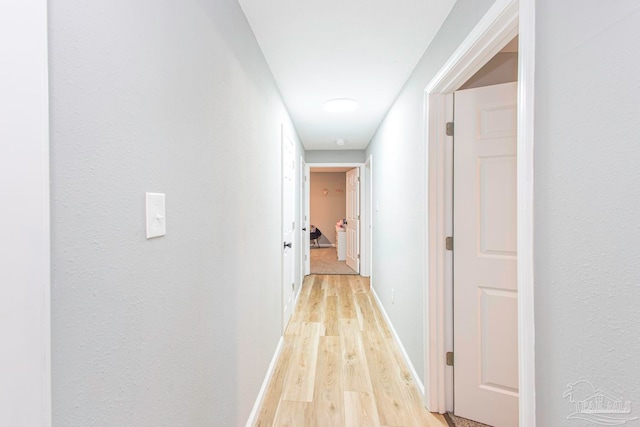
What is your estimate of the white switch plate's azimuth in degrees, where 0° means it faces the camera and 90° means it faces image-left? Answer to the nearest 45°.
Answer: approximately 315°

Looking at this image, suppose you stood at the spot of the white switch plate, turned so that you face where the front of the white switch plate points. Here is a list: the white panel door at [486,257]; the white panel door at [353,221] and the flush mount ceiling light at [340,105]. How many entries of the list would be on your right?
0

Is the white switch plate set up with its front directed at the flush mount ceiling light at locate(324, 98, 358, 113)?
no

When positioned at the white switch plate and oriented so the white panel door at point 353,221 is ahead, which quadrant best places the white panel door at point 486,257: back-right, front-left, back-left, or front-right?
front-right

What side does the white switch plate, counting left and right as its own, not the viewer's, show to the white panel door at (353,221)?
left

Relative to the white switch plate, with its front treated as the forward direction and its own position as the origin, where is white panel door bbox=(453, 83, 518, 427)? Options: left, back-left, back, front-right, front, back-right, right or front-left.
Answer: front-left

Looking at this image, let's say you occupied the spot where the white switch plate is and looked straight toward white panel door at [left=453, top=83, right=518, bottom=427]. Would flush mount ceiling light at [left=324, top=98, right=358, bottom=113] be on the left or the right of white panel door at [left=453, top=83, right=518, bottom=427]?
left
